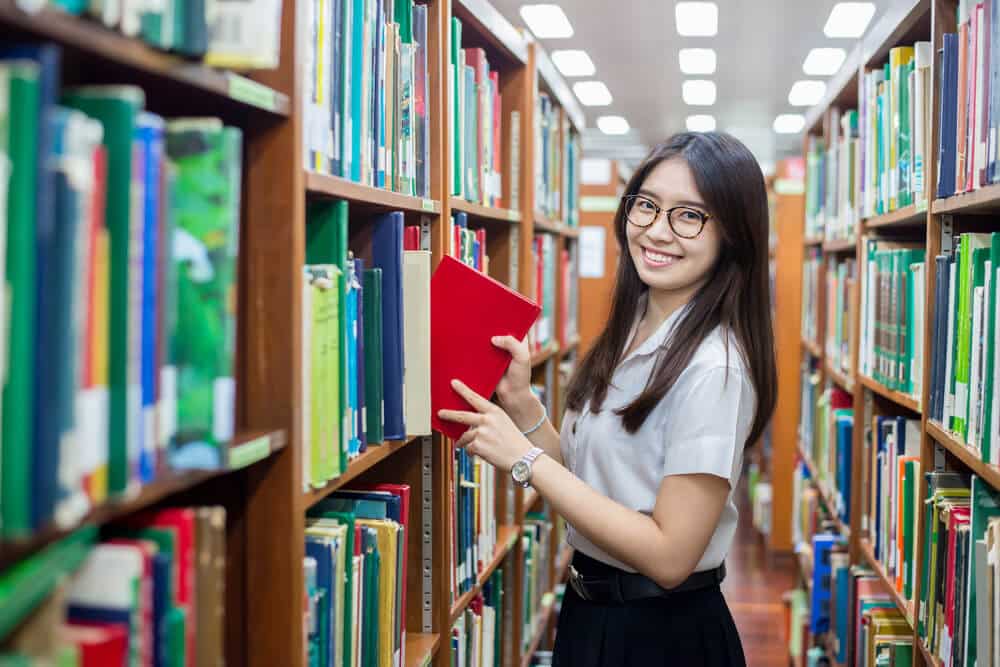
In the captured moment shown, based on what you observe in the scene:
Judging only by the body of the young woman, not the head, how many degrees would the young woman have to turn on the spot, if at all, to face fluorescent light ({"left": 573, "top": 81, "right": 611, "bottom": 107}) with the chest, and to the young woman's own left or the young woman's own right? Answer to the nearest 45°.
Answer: approximately 135° to the young woman's own right

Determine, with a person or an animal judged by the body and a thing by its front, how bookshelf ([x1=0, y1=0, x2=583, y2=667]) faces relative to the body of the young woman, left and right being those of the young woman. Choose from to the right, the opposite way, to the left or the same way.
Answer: to the left

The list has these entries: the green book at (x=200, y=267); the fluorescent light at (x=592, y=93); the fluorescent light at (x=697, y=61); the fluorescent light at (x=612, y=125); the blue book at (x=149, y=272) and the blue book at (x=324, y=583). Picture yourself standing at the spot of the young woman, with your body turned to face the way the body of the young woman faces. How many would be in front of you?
3

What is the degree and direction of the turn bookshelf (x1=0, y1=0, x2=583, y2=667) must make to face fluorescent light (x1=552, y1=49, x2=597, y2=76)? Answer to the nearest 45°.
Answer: approximately 135° to its left

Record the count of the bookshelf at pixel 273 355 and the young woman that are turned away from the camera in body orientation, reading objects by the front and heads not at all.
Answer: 0

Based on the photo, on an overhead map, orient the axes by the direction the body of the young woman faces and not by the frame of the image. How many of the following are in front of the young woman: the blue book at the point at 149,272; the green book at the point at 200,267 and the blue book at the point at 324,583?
3

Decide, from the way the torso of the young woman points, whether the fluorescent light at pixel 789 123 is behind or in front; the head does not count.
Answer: behind

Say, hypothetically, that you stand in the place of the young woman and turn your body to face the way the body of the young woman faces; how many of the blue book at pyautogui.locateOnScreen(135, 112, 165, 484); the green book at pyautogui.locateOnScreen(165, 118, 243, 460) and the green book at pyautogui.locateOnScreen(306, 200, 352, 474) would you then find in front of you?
3

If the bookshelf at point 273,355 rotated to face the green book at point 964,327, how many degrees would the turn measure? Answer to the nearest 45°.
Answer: approximately 45° to its left

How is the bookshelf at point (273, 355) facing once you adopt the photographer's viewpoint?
facing the viewer and to the right of the viewer

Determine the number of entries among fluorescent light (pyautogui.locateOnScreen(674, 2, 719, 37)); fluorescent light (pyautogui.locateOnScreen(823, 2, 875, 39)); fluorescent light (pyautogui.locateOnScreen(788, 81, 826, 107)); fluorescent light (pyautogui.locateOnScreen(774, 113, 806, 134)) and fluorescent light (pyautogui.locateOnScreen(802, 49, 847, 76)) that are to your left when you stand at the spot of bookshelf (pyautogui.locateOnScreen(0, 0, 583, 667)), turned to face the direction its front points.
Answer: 5

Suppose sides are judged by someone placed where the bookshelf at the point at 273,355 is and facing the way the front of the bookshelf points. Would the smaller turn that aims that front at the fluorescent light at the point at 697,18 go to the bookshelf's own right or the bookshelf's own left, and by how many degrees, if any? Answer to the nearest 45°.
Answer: approximately 90° to the bookshelf's own left

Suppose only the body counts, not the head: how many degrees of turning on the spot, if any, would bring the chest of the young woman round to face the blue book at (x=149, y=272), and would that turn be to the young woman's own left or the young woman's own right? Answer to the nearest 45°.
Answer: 0° — they already face it

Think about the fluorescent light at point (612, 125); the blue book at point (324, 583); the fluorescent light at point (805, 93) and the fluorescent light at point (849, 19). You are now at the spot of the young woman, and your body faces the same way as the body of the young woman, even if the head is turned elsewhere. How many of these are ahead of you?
1

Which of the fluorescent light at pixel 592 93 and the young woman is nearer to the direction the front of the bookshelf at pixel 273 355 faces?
the young woman

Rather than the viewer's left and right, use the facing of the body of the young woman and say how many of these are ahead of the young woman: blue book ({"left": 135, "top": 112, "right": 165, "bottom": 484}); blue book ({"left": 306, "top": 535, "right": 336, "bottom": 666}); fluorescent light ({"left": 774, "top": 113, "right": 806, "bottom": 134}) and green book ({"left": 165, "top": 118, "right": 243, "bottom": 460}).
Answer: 3

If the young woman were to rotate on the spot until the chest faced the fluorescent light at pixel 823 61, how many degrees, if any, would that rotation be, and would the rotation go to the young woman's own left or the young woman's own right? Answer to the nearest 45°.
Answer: approximately 135° to the young woman's own right

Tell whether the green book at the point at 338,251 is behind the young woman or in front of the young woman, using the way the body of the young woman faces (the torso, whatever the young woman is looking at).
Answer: in front

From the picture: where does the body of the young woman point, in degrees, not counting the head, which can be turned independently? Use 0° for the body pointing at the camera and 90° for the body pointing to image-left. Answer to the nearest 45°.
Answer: approximately 45°
